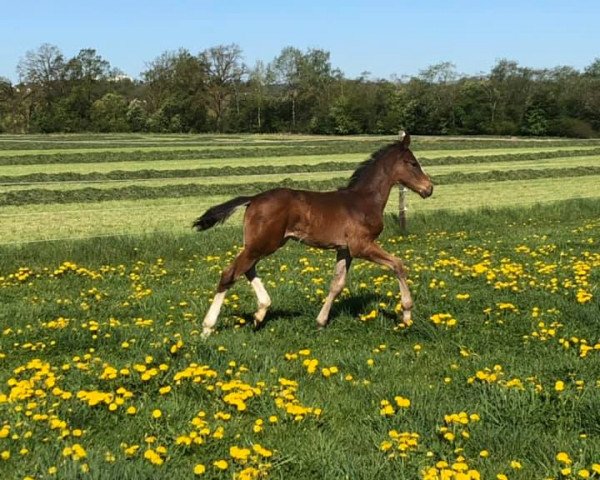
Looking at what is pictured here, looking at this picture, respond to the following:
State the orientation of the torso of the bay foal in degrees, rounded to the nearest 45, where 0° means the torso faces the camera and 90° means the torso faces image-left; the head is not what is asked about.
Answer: approximately 270°
